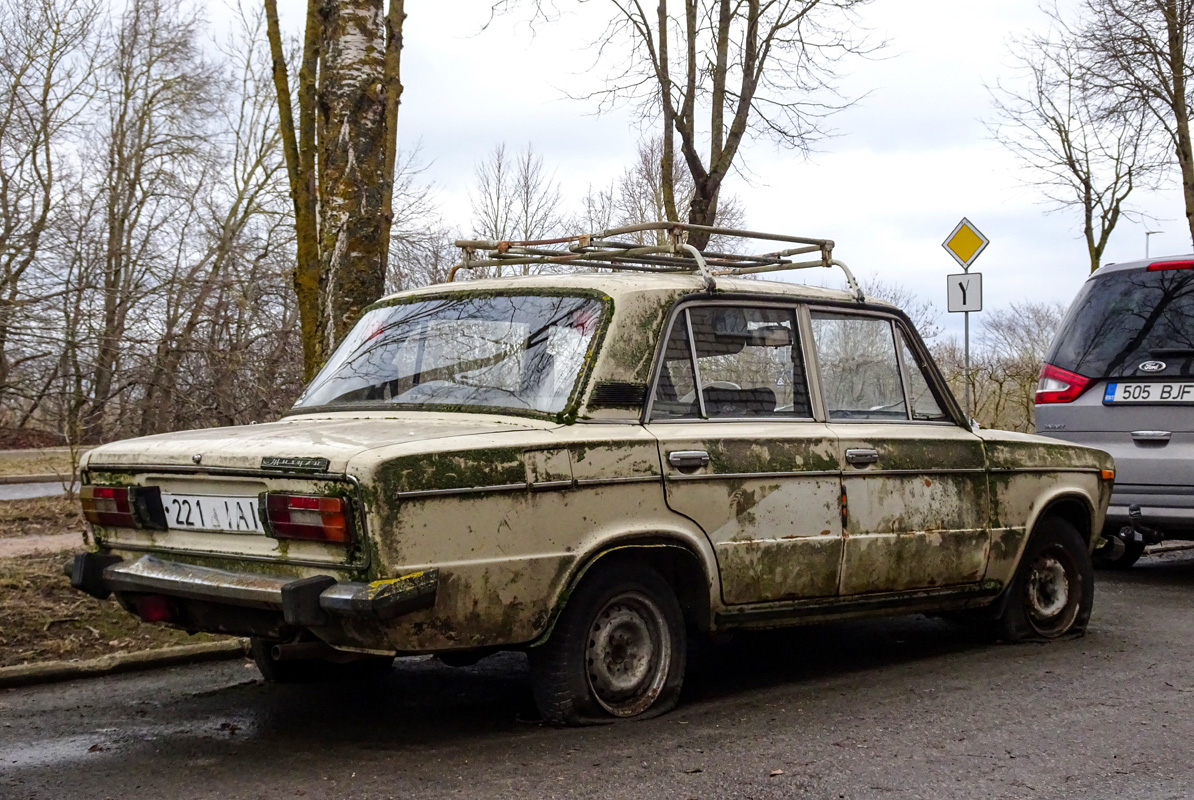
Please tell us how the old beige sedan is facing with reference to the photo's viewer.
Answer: facing away from the viewer and to the right of the viewer

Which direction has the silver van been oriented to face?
away from the camera

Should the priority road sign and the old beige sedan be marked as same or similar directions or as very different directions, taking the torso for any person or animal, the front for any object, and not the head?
very different directions

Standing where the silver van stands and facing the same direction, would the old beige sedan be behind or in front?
behind

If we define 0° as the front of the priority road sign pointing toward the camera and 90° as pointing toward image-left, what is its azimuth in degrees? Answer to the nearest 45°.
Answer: approximately 0°

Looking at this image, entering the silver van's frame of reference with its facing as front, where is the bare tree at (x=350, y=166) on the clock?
The bare tree is roughly at 8 o'clock from the silver van.

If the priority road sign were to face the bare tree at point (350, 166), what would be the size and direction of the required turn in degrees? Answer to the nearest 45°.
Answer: approximately 45° to its right

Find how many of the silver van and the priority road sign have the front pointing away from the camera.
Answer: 1

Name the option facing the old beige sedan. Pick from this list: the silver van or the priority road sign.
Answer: the priority road sign

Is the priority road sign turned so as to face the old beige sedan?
yes

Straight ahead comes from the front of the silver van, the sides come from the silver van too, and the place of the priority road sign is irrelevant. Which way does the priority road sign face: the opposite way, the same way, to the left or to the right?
the opposite way
